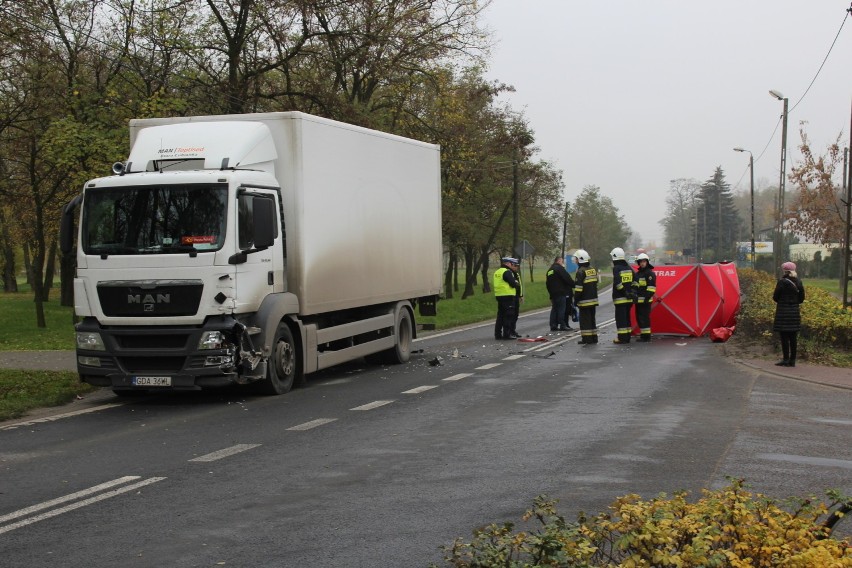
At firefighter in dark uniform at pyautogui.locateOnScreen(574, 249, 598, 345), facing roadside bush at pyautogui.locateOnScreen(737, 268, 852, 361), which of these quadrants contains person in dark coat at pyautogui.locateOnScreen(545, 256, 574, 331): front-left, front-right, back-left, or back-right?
back-left

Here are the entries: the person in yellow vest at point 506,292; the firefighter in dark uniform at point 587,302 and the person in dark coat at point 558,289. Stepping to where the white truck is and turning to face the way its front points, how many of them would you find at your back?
3

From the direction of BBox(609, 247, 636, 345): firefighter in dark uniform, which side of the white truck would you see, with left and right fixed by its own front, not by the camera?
back

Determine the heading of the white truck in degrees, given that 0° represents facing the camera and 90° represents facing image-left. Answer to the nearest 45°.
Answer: approximately 45°

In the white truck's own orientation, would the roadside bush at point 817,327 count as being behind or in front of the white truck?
behind

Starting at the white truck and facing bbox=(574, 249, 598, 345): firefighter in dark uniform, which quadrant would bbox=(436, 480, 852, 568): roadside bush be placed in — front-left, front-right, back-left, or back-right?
back-right

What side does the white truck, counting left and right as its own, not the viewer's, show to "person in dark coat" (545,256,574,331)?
back

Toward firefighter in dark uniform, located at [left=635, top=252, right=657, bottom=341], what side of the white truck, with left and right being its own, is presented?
back

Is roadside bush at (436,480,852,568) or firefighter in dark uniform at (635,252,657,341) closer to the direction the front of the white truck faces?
the roadside bush

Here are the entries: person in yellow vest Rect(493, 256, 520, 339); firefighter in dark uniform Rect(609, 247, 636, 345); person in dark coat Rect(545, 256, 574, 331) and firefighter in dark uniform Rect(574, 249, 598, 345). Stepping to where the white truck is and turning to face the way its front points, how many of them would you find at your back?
4

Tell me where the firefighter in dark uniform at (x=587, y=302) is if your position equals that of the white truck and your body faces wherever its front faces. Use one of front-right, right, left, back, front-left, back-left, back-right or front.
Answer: back

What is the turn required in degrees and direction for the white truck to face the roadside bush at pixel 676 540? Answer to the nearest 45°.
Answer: approximately 45° to its left

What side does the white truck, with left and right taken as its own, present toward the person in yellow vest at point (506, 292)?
back
